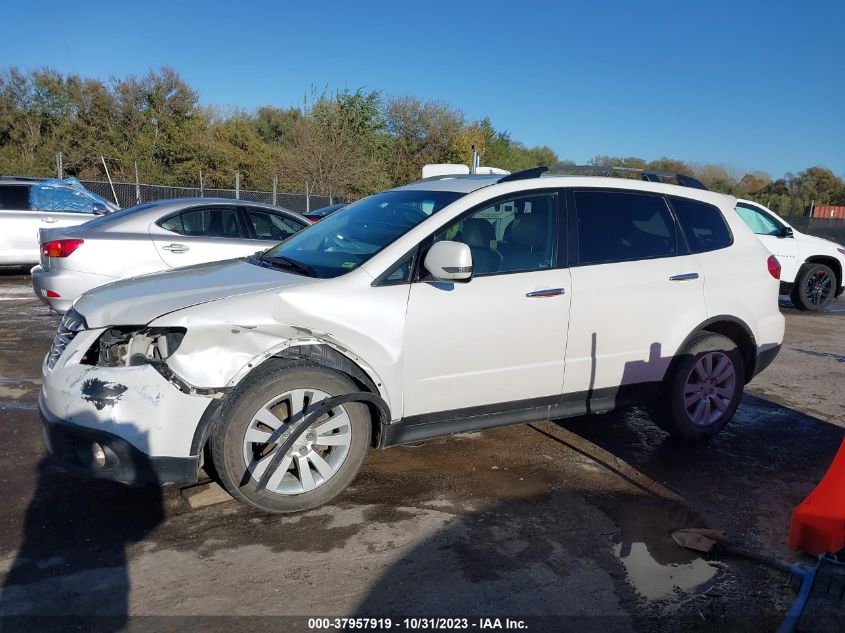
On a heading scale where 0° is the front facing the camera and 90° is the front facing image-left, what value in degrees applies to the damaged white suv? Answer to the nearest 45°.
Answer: approximately 45°

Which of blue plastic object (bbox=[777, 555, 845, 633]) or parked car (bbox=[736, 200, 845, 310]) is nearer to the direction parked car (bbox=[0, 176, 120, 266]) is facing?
the parked car

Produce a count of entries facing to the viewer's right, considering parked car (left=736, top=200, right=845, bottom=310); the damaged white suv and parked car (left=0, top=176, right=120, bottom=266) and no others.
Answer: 2

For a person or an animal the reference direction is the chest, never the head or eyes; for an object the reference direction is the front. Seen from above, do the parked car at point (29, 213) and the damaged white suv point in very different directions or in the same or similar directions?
very different directions

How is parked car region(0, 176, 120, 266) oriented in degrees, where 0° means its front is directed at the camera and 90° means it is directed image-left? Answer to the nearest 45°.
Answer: approximately 270°

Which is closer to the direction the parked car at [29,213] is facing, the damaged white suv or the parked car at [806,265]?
the parked car

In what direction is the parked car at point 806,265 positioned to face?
to the viewer's right

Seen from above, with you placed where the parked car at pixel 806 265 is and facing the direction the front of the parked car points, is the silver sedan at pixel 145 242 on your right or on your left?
on your right

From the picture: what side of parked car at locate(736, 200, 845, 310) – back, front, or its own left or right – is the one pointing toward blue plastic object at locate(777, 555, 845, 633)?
right

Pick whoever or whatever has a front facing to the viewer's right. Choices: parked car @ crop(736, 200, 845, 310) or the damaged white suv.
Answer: the parked car

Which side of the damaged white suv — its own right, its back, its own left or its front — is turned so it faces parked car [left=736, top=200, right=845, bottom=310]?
back

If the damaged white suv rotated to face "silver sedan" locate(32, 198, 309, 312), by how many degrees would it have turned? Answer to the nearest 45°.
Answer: approximately 90° to its right

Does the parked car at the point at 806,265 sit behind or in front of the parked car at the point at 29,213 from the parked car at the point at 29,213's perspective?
in front
